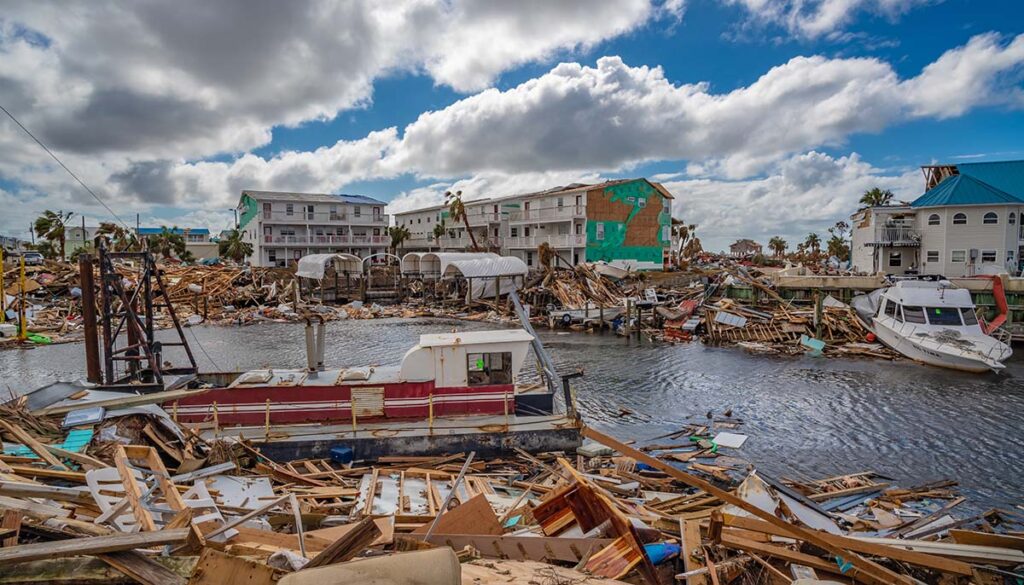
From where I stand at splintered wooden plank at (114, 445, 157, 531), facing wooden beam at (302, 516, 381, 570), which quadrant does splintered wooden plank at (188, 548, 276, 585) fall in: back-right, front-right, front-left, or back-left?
front-right

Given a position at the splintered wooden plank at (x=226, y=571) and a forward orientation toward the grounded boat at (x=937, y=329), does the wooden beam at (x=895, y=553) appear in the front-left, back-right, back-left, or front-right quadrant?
front-right

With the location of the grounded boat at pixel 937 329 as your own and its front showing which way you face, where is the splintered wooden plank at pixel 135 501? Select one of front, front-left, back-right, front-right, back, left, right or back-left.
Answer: front-right

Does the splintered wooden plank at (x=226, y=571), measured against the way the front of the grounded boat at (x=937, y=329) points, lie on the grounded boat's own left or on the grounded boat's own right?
on the grounded boat's own right

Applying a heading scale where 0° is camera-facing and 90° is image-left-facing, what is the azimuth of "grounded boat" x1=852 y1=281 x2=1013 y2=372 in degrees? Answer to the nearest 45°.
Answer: approximately 315°

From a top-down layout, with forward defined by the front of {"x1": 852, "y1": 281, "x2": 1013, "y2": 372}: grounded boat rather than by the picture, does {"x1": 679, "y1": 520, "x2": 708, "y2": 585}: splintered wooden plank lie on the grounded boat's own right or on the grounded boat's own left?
on the grounded boat's own right

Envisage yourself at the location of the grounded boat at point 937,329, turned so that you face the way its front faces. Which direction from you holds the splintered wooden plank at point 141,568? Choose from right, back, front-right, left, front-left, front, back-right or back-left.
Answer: front-right

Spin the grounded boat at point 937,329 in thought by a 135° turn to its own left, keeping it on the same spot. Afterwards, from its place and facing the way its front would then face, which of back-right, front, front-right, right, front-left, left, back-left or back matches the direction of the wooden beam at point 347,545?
back
